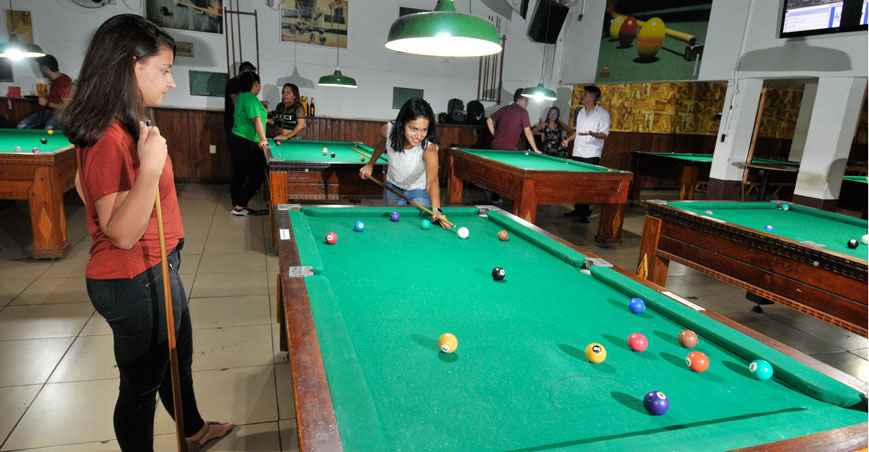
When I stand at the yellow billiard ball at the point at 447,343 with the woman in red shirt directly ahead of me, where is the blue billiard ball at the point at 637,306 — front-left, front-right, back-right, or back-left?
back-right

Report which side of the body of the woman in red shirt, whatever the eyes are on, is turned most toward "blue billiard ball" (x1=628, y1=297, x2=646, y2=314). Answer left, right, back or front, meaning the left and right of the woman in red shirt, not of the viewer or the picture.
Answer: front

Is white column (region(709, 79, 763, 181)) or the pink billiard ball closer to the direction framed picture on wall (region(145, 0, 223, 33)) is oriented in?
the pink billiard ball

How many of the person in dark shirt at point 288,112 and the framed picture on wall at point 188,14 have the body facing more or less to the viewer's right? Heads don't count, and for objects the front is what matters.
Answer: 0

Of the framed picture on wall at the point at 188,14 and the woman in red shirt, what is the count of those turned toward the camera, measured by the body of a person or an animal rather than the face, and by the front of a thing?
1

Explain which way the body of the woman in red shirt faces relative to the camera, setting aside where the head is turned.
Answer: to the viewer's right

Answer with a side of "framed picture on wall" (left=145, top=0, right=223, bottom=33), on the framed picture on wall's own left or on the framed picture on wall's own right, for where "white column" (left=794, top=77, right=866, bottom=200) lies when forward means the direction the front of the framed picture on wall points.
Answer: on the framed picture on wall's own left

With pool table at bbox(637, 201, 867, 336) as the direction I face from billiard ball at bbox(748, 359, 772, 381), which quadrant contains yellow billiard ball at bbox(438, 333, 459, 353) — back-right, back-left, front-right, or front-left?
back-left

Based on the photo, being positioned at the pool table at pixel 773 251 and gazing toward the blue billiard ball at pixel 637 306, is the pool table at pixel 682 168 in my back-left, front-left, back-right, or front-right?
back-right

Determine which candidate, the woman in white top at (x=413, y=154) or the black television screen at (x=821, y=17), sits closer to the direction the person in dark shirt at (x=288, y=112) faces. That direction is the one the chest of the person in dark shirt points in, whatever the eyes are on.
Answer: the woman in white top

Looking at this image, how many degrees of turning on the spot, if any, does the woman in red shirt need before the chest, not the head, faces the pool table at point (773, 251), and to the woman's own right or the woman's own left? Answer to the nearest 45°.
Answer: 0° — they already face it

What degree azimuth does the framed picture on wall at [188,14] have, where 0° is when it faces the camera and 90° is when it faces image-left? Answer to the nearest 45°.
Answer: approximately 0°

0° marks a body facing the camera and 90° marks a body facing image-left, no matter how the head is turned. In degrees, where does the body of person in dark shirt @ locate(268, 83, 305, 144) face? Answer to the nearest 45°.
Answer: approximately 45°

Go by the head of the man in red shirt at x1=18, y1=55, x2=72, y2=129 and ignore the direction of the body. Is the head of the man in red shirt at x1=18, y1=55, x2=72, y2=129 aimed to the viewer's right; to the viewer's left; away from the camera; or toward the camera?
to the viewer's left

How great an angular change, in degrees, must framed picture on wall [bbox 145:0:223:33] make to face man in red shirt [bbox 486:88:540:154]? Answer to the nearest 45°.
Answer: approximately 45° to its left

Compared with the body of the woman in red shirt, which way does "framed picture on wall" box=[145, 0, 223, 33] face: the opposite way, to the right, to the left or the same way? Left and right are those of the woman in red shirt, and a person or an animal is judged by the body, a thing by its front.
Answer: to the right

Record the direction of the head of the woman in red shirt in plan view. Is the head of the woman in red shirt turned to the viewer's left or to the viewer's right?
to the viewer's right

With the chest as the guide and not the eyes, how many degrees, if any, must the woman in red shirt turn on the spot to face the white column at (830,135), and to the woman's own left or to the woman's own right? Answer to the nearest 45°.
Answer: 0° — they already face it
